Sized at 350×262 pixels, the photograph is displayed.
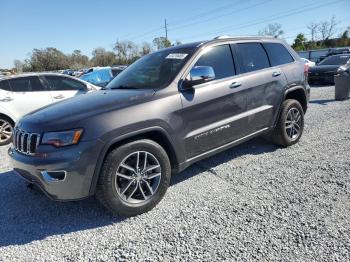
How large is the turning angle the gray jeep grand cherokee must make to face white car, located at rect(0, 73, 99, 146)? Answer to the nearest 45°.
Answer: approximately 90° to its right

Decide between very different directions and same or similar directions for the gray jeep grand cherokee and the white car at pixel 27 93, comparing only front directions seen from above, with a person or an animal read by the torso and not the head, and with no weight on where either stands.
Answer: very different directions

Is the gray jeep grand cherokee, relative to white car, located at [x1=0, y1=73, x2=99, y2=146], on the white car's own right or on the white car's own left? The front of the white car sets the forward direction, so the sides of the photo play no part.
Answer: on the white car's own right

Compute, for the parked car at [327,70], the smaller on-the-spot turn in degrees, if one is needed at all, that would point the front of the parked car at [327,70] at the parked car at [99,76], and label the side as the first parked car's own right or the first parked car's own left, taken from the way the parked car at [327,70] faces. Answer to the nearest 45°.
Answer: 0° — it already faces it

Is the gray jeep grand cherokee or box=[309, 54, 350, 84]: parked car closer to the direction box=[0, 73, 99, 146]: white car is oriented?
the parked car

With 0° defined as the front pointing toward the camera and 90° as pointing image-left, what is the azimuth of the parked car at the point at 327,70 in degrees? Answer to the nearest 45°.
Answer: approximately 45°

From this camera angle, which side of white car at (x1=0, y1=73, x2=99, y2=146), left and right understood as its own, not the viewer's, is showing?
right

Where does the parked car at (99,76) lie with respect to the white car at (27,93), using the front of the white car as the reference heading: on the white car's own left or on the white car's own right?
on the white car's own left

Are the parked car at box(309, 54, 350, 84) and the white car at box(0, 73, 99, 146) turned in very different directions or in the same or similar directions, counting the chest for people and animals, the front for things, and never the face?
very different directions

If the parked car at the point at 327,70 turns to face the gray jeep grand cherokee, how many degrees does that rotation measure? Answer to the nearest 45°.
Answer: approximately 45° to its left
